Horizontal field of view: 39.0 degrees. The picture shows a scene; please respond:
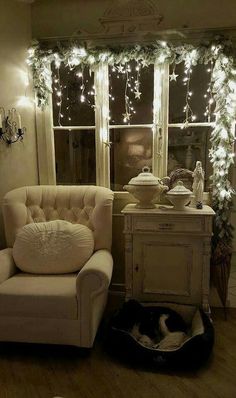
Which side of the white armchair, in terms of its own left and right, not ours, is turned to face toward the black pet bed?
left

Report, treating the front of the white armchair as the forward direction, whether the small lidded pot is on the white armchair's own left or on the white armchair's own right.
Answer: on the white armchair's own left

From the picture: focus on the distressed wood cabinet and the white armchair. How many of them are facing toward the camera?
2

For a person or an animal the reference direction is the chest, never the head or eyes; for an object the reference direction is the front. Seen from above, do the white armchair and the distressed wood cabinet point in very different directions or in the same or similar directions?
same or similar directions

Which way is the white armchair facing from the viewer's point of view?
toward the camera

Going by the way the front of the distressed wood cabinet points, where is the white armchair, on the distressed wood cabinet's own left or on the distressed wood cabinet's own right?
on the distressed wood cabinet's own right
